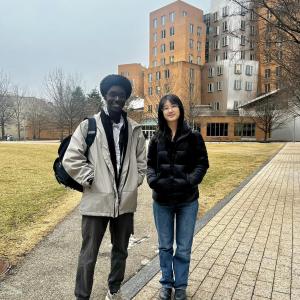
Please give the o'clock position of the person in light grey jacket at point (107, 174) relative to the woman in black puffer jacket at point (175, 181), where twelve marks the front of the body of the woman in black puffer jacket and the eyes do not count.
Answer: The person in light grey jacket is roughly at 2 o'clock from the woman in black puffer jacket.

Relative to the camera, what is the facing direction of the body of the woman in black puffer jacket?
toward the camera
